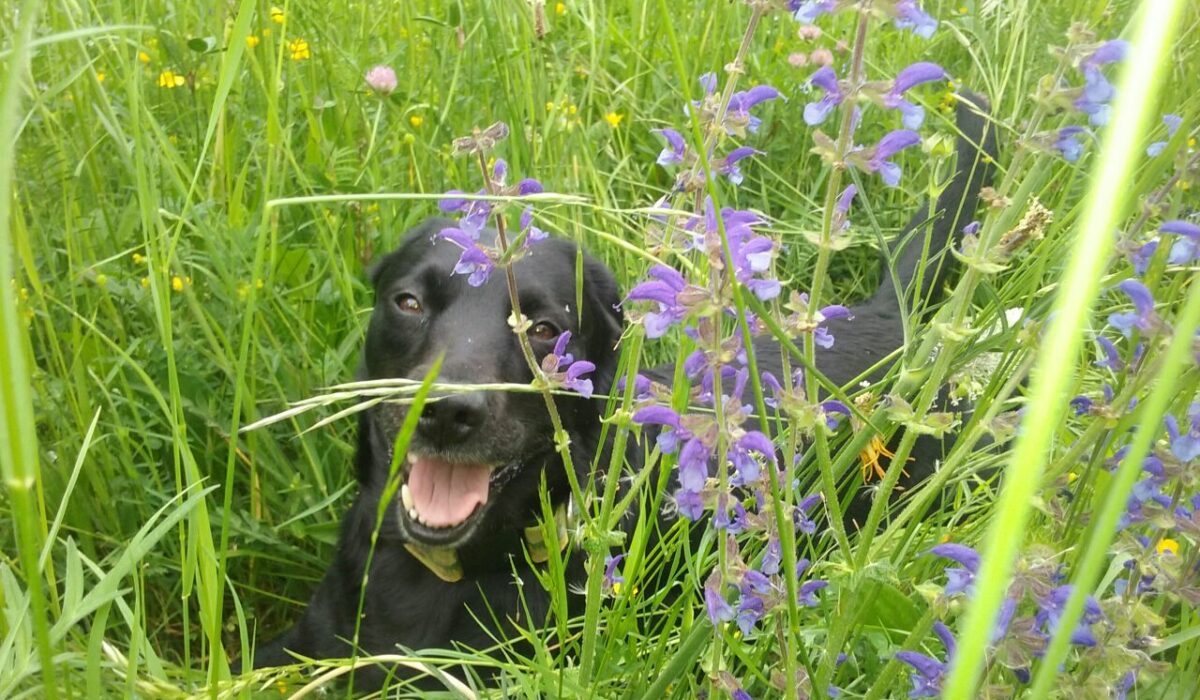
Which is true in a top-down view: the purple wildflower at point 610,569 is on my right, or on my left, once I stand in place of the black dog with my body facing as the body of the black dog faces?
on my left

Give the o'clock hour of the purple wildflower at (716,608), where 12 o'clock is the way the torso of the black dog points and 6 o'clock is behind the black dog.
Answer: The purple wildflower is roughly at 10 o'clock from the black dog.

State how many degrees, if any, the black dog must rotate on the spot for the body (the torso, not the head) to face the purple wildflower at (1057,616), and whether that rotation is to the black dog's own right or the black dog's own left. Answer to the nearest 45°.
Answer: approximately 90° to the black dog's own left

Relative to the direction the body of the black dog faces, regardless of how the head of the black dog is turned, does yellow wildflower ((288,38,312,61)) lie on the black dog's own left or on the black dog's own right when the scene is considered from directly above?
on the black dog's own right

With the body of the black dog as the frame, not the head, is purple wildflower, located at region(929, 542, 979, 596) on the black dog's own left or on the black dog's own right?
on the black dog's own left

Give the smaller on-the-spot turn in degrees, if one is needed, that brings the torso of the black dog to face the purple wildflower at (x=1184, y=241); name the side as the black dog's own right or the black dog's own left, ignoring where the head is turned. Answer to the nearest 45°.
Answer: approximately 90° to the black dog's own left

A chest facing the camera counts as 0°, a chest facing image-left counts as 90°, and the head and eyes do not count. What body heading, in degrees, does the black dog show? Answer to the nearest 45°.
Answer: approximately 45°

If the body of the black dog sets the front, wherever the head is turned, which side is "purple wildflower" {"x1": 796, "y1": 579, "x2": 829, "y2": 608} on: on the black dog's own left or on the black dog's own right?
on the black dog's own left

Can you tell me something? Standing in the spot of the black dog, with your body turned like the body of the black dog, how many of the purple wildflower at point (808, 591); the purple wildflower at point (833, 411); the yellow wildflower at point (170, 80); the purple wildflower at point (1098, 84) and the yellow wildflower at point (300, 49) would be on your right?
2
